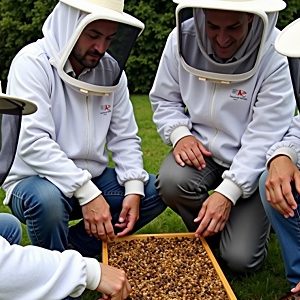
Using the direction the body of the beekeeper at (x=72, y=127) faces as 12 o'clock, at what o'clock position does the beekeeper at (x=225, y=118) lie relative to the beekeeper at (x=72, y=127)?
the beekeeper at (x=225, y=118) is roughly at 10 o'clock from the beekeeper at (x=72, y=127).

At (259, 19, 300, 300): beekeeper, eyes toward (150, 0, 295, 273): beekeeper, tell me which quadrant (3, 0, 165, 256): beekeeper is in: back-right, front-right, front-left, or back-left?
front-left

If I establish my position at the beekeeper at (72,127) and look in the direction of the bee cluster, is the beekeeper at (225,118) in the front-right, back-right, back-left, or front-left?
front-left

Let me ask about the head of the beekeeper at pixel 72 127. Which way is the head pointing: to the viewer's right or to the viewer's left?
to the viewer's right

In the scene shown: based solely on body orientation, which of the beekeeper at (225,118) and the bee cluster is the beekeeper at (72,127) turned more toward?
the bee cluster

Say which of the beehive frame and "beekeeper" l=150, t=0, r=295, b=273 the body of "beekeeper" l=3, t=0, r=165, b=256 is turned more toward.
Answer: the beehive frame

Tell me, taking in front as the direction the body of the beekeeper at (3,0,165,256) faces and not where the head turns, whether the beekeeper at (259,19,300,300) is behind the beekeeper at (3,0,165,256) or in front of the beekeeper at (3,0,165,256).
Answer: in front

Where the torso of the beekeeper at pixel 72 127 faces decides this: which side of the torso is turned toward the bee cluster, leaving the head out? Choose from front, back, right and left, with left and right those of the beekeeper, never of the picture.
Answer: front
